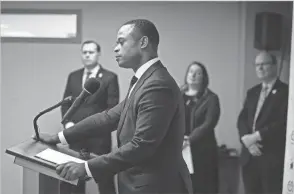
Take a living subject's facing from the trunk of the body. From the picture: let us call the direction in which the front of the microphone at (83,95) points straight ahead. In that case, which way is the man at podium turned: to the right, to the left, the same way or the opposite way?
the opposite way

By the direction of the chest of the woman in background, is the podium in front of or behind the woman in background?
in front

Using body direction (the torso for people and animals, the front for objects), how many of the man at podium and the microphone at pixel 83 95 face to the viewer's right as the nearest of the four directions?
1

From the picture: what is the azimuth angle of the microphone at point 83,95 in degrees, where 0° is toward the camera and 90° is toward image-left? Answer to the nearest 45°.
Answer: approximately 270°

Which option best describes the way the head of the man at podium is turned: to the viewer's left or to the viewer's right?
to the viewer's left

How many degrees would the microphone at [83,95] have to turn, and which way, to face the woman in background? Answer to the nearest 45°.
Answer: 0° — it already faces them

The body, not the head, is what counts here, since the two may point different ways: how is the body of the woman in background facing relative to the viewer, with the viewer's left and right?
facing the viewer and to the left of the viewer

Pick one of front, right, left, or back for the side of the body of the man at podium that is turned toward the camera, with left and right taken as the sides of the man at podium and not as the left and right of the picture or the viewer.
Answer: left

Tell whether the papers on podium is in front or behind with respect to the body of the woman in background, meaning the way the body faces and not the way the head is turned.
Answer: in front
